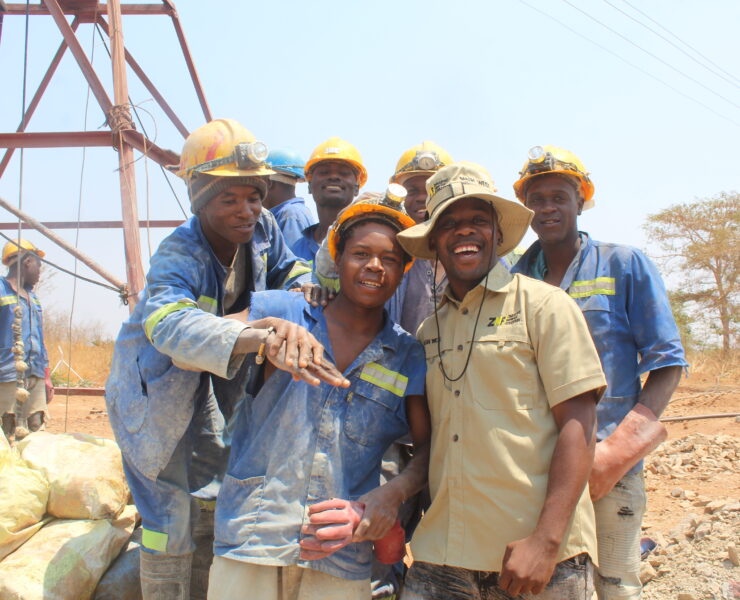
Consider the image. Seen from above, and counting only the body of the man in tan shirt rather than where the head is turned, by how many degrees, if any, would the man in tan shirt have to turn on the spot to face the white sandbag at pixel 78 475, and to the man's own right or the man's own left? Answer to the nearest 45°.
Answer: approximately 90° to the man's own right

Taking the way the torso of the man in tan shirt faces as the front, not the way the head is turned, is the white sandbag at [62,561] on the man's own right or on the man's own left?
on the man's own right

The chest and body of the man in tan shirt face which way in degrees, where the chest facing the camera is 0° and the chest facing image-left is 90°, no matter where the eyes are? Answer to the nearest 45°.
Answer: approximately 45°

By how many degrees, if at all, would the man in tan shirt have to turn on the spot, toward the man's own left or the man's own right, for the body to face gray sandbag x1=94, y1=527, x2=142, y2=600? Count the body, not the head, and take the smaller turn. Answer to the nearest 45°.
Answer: approximately 90° to the man's own right
